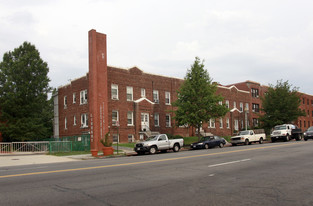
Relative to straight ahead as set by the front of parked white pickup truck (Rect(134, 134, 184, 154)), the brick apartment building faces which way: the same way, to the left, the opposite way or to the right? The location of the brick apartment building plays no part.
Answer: to the left

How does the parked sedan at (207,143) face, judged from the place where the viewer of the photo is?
facing the viewer and to the left of the viewer

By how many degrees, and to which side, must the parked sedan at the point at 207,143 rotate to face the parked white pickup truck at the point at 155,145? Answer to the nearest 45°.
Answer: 0° — it already faces it

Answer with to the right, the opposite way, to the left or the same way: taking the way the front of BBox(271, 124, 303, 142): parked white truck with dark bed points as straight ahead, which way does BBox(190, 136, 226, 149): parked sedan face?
the same way

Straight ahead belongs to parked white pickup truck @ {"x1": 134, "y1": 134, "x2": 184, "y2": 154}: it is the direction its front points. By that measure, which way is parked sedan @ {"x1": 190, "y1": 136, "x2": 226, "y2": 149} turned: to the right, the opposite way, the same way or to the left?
the same way

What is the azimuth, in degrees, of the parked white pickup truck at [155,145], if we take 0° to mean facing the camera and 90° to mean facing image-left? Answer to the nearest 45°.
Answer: approximately 45°

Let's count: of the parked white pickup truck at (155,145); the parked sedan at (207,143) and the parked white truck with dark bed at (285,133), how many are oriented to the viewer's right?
0

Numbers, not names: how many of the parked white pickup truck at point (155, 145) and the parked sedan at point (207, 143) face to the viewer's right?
0

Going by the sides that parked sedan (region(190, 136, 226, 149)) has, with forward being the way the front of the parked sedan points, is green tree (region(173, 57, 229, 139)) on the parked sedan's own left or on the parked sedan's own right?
on the parked sedan's own right

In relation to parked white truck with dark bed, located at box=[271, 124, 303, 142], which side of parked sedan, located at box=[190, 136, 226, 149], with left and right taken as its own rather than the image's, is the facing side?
back

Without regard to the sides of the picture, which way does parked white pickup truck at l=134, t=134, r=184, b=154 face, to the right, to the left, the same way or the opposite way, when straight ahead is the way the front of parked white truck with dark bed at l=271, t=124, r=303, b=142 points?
the same way

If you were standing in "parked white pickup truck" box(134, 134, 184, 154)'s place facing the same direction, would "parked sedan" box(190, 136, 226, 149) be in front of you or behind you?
behind

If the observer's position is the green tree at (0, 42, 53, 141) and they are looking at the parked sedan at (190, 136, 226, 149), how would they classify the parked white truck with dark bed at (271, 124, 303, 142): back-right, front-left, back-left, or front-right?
front-left
